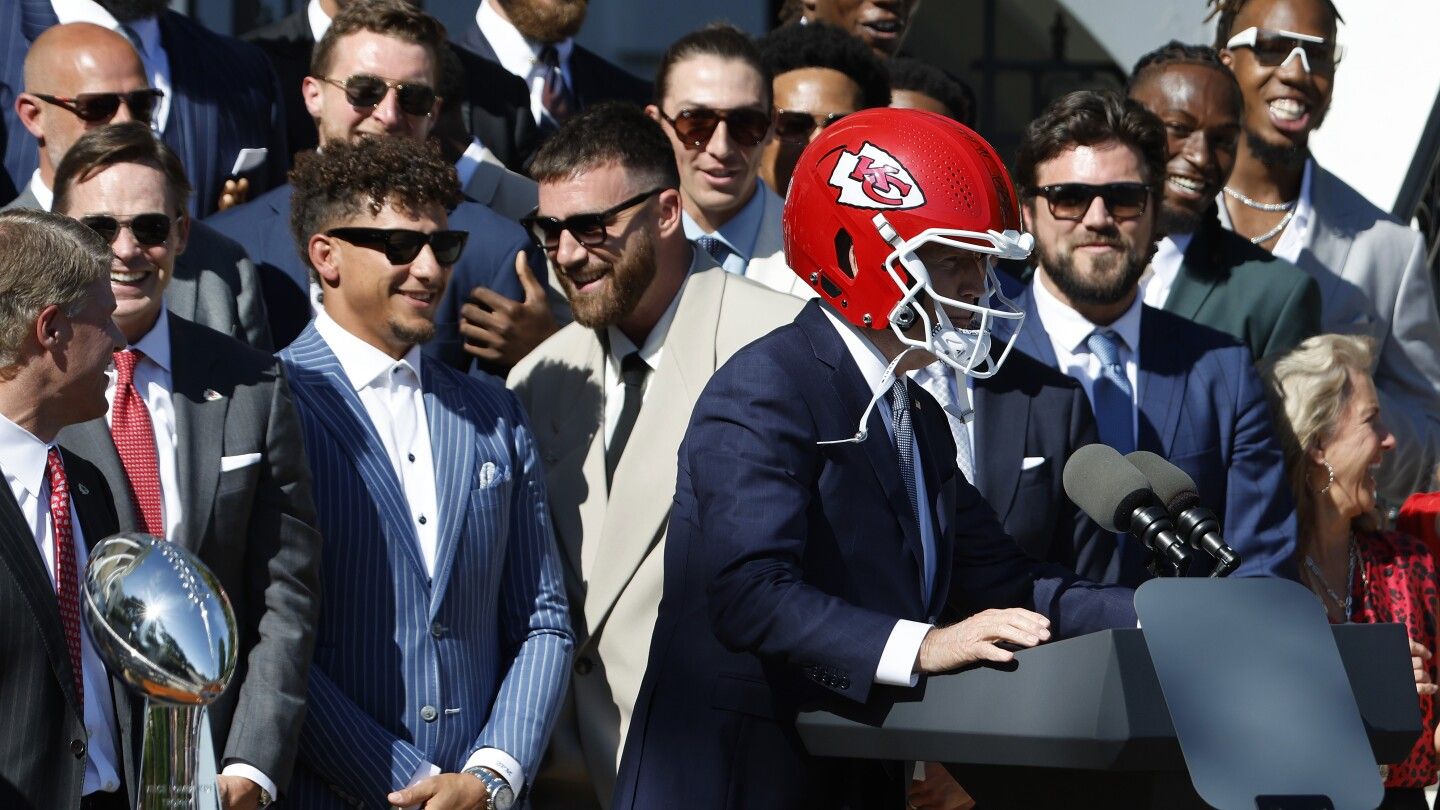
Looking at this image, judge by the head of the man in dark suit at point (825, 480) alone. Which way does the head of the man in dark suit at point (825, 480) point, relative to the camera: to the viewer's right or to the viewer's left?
to the viewer's right

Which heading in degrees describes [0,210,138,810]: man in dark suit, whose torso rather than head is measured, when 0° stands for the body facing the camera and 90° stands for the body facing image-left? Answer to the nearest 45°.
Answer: approximately 315°

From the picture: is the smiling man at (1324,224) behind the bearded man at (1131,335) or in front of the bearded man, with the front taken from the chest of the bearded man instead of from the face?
behind

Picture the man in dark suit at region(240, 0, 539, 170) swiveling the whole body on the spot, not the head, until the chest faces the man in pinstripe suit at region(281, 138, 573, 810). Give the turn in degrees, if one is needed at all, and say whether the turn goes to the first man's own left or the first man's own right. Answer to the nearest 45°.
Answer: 0° — they already face them

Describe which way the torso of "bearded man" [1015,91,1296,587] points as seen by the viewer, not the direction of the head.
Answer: toward the camera

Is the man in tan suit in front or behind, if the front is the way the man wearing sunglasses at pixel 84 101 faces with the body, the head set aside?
in front

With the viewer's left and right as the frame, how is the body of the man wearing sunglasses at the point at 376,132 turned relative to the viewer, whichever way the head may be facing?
facing the viewer

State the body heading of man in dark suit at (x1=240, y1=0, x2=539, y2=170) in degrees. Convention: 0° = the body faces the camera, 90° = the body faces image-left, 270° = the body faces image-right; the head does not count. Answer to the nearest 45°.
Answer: approximately 0°

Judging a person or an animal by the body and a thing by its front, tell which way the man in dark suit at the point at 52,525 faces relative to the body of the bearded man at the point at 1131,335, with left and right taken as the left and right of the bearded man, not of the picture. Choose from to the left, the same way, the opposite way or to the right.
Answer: to the left

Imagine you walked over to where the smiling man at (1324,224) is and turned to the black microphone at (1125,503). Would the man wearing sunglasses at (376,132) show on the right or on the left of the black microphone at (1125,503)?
right

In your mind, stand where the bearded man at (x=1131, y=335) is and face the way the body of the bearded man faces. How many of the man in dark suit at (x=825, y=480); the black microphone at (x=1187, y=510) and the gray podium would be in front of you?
3

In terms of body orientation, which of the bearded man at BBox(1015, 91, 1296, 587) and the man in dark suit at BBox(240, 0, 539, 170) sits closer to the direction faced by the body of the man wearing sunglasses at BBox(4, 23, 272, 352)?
the bearded man

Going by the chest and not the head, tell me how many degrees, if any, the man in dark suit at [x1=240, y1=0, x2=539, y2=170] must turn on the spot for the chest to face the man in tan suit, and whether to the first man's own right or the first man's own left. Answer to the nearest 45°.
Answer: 0° — they already face them

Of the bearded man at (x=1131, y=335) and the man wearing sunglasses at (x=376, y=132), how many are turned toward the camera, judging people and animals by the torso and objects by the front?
2
